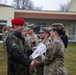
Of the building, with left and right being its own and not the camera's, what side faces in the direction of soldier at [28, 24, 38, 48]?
front

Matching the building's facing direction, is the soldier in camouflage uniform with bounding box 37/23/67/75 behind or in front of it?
in front

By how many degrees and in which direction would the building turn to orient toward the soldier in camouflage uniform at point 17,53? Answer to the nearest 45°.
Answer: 0° — it already faces them

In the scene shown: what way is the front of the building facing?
toward the camera

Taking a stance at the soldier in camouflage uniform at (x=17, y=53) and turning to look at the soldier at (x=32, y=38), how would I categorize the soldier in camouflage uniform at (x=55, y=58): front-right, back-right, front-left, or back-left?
front-right

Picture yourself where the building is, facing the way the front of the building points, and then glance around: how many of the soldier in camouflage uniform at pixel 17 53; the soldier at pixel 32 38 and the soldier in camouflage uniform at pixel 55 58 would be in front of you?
3
